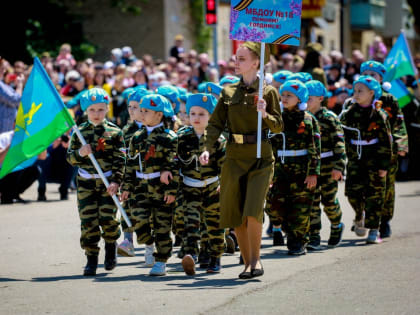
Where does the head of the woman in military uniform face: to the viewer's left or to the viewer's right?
to the viewer's left

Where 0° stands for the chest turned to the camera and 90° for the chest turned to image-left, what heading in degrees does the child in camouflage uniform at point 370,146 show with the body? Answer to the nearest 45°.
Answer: approximately 45°

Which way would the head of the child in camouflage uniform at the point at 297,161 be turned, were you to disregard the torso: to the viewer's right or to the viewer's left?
to the viewer's left

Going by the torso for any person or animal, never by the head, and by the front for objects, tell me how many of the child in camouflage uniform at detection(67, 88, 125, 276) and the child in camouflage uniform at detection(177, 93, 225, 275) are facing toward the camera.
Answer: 2
